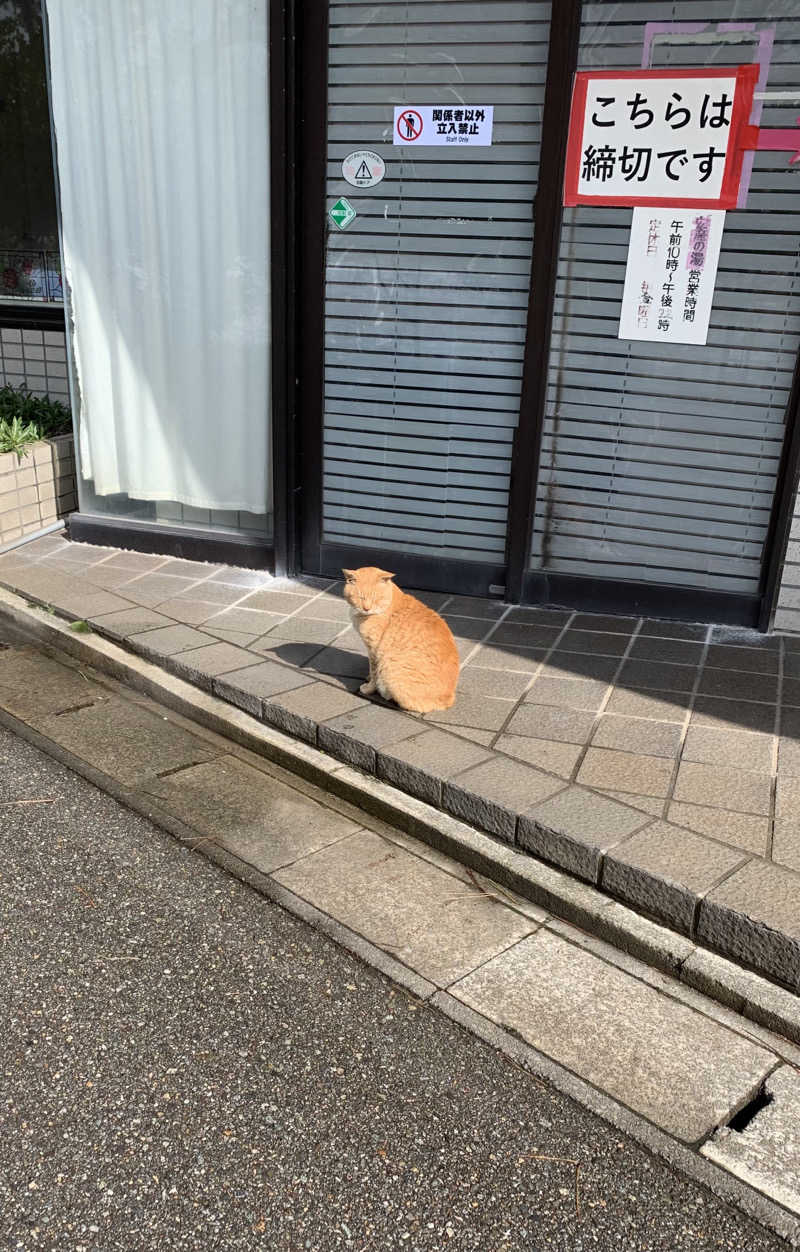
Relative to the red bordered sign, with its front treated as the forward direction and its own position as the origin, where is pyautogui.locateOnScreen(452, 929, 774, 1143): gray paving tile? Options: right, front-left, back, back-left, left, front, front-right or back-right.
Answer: front

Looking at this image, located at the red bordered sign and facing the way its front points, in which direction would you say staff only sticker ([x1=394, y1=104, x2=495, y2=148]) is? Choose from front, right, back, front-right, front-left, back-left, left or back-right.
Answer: right

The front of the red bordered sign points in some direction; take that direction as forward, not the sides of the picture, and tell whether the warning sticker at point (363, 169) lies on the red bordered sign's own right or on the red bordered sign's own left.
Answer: on the red bordered sign's own right

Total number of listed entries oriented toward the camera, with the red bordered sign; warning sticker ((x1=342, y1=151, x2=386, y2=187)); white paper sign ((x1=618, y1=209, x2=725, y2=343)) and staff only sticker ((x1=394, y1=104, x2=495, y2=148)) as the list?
4

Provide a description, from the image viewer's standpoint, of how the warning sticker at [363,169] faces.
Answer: facing the viewer

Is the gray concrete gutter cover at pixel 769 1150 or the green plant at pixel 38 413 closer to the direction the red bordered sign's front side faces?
the gray concrete gutter cover

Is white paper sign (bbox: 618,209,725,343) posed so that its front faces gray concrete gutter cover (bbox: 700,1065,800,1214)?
yes

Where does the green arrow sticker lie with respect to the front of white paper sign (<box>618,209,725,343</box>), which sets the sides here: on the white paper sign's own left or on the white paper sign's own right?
on the white paper sign's own right

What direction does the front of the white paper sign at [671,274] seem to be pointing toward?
toward the camera

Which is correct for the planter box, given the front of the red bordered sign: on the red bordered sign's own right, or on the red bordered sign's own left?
on the red bordered sign's own right

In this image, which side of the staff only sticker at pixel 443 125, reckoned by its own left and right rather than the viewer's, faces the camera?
front

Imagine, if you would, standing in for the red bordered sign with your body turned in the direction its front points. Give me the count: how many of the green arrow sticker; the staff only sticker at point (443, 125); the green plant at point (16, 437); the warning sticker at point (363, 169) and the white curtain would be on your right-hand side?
5

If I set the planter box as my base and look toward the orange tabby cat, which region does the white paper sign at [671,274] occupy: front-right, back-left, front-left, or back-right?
front-left

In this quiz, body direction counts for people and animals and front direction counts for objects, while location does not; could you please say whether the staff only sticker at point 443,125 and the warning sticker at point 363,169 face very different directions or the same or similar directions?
same or similar directions

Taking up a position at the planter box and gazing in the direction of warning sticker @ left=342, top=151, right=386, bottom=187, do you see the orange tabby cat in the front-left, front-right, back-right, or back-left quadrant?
front-right

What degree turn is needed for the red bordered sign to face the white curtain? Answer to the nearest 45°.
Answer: approximately 90° to its right

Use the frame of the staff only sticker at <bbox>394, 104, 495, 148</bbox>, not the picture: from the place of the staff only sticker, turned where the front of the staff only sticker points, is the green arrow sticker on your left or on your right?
on your right

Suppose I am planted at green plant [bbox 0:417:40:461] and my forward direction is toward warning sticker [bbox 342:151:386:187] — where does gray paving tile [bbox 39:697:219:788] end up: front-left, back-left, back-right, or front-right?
front-right
